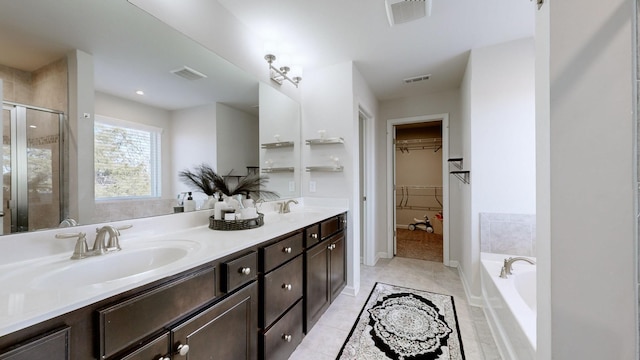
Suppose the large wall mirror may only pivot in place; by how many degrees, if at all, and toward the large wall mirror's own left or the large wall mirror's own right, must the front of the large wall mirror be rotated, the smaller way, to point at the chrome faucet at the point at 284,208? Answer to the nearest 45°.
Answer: approximately 45° to the large wall mirror's own left

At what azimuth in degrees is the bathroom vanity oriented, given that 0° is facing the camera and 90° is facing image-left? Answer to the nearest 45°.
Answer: approximately 315°

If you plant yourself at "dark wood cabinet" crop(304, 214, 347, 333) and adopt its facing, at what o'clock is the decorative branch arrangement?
The decorative branch arrangement is roughly at 4 o'clock from the dark wood cabinet.

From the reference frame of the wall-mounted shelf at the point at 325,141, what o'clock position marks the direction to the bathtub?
The bathtub is roughly at 10 o'clock from the wall-mounted shelf.

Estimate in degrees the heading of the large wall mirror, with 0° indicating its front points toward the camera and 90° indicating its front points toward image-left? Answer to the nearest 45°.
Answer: approximately 315°

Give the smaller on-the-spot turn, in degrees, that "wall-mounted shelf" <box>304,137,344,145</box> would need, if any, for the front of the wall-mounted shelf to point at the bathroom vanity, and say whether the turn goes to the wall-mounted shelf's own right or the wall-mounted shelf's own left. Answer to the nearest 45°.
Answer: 0° — it already faces it

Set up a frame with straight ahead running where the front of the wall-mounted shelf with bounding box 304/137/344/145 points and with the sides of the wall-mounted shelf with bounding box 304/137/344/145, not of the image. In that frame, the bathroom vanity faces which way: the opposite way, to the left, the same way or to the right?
to the left

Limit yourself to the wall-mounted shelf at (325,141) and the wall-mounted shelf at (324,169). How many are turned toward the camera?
2

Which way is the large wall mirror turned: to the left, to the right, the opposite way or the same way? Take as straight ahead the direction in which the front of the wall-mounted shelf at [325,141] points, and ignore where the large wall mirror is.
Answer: to the left
